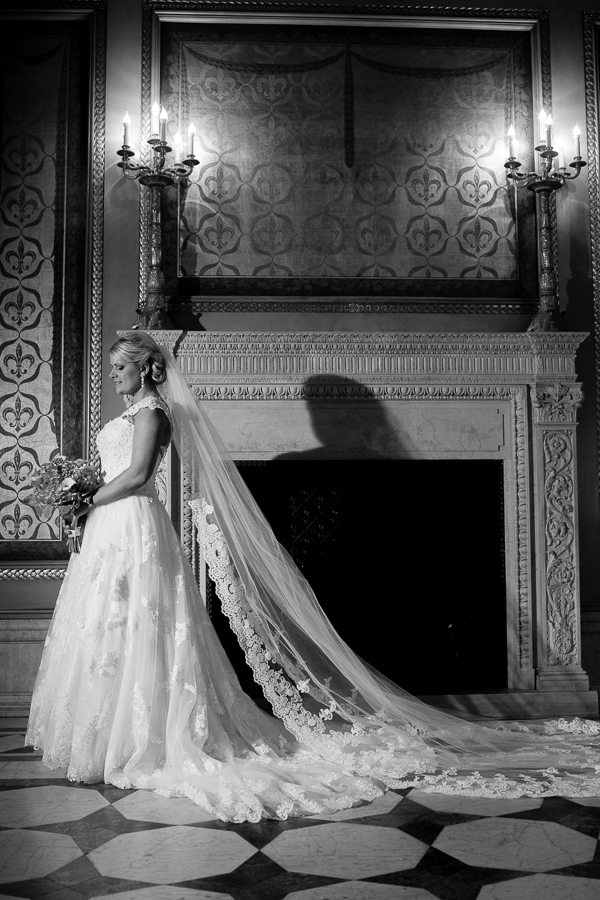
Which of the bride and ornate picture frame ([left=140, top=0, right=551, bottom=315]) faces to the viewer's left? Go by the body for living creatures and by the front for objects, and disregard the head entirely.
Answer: the bride

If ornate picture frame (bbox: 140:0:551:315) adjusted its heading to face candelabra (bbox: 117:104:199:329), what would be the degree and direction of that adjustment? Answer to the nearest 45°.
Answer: approximately 90° to its right

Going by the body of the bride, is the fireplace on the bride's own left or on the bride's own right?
on the bride's own right

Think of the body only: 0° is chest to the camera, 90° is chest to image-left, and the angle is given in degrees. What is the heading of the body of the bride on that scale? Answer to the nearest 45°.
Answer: approximately 90°

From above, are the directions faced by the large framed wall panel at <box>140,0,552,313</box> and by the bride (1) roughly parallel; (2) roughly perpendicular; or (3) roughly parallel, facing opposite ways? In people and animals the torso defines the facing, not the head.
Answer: roughly perpendicular

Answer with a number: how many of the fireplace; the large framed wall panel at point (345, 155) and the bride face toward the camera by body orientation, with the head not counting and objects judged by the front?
2

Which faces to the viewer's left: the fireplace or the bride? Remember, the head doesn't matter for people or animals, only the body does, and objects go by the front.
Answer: the bride

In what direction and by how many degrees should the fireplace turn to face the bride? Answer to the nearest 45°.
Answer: approximately 45° to its right

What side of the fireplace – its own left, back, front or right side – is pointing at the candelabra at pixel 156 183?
right
